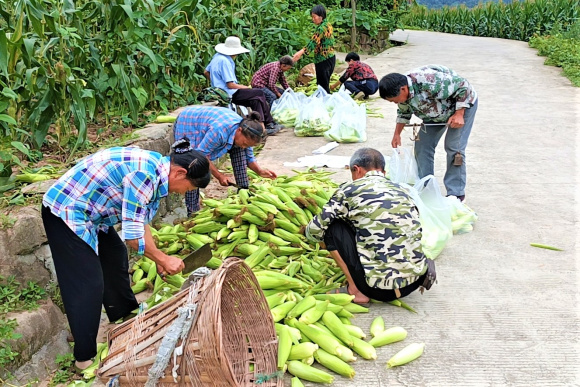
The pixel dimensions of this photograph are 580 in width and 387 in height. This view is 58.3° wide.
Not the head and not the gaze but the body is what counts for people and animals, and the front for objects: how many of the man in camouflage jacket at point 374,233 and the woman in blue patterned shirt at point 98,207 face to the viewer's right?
1

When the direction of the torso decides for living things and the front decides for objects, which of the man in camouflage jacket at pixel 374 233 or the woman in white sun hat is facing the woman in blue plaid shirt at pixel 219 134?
the man in camouflage jacket

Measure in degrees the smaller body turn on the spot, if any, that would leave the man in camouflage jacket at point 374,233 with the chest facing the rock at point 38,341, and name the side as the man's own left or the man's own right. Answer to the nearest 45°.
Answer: approximately 45° to the man's own left

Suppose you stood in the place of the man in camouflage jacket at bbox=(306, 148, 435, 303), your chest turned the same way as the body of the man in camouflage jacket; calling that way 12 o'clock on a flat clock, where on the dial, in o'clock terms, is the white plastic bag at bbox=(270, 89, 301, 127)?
The white plastic bag is roughly at 1 o'clock from the man in camouflage jacket.

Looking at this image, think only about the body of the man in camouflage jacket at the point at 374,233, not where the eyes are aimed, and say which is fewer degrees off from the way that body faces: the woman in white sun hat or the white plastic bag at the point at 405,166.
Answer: the woman in white sun hat

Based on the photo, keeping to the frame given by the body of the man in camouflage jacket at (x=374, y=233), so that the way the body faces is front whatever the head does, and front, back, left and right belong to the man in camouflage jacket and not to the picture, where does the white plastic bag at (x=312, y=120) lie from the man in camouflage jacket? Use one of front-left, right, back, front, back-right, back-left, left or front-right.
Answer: front-right

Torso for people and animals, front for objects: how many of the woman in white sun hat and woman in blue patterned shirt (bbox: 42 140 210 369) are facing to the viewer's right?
2

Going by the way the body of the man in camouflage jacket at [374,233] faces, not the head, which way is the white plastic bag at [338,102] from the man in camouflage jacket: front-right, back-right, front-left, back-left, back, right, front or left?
front-right

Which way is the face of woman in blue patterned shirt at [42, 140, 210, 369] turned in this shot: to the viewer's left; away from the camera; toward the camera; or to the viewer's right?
to the viewer's right

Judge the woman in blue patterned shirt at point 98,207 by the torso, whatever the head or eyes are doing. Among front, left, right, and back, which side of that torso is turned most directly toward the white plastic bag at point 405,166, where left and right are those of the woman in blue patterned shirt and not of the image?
front

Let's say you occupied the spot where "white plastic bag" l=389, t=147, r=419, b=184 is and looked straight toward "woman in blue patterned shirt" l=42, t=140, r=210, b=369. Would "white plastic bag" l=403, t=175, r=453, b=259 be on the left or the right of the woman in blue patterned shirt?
left

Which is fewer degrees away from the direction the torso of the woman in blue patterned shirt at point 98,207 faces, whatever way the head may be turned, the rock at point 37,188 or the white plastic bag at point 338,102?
the white plastic bag

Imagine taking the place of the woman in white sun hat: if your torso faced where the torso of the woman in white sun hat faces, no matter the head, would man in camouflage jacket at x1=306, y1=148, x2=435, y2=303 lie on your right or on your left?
on your right

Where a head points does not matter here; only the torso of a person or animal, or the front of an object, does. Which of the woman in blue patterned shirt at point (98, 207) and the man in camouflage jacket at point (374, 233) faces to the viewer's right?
the woman in blue patterned shirt

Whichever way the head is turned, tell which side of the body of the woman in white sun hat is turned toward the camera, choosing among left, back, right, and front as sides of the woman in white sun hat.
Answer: right

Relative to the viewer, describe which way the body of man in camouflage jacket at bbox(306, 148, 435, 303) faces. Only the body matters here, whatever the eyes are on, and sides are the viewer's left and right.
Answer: facing away from the viewer and to the left of the viewer

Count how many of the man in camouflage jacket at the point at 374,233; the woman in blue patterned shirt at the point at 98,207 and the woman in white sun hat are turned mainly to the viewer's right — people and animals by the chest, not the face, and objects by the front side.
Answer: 2

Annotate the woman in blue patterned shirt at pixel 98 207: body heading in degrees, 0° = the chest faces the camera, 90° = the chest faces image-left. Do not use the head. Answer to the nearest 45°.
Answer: approximately 270°
